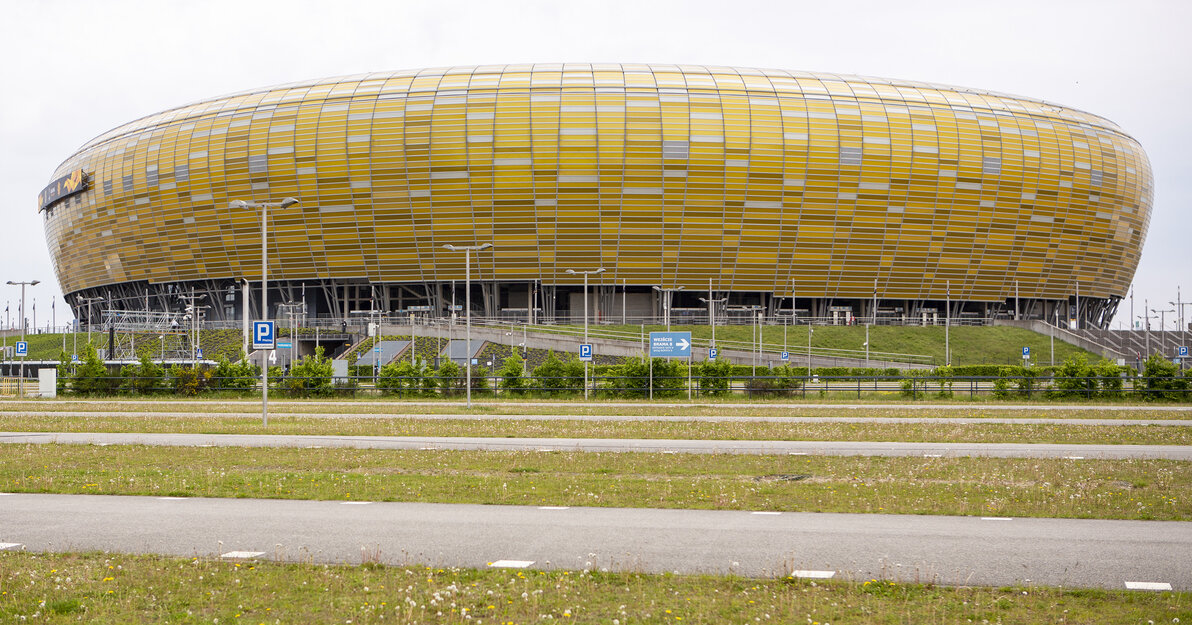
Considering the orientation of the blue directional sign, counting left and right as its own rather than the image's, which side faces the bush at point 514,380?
right

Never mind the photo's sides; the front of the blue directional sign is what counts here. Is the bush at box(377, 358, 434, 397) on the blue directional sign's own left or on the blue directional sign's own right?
on the blue directional sign's own right

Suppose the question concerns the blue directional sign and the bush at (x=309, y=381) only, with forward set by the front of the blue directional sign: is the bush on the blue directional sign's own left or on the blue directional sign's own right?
on the blue directional sign's own right

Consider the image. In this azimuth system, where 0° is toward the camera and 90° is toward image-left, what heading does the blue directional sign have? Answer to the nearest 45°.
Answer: approximately 0°

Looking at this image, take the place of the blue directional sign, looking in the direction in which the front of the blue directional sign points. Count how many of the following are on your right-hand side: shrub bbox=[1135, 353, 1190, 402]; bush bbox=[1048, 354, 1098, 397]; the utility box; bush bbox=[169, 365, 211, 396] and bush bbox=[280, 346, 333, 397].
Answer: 3

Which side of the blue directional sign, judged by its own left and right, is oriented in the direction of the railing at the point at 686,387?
back

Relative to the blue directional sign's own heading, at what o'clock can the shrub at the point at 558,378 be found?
The shrub is roughly at 4 o'clock from the blue directional sign.

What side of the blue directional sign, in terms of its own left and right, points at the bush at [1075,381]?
left

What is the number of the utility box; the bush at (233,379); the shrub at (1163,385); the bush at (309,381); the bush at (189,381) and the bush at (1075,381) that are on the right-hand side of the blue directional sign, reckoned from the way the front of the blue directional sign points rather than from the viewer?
4

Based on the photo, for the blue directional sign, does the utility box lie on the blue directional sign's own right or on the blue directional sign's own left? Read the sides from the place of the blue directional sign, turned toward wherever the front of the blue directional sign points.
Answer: on the blue directional sign's own right

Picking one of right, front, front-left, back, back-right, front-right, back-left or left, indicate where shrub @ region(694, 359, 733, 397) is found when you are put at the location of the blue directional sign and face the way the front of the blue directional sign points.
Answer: back-left

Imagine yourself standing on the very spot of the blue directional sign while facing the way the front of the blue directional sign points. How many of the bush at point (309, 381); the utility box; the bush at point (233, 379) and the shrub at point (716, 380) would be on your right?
3

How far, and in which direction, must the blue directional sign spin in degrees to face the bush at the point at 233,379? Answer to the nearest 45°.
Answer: approximately 90° to its right
